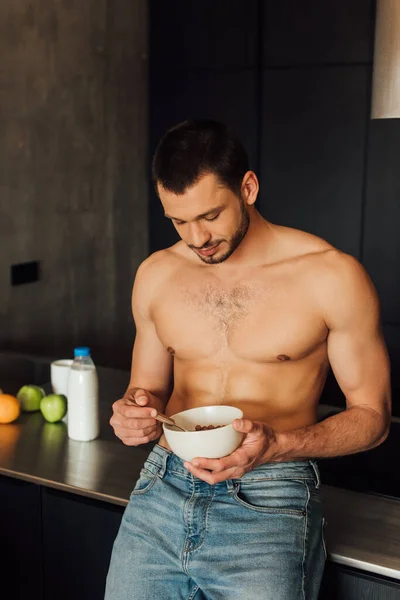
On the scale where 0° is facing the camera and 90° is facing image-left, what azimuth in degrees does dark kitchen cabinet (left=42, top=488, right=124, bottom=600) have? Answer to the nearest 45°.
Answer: approximately 45°

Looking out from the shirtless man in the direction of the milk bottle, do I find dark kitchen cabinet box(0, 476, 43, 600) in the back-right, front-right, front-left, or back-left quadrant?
front-left

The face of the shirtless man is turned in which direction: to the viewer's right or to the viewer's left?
to the viewer's left

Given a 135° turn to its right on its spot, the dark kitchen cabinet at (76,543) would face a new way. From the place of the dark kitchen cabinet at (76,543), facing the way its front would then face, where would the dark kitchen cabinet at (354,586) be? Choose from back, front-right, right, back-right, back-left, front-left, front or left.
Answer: back-right
